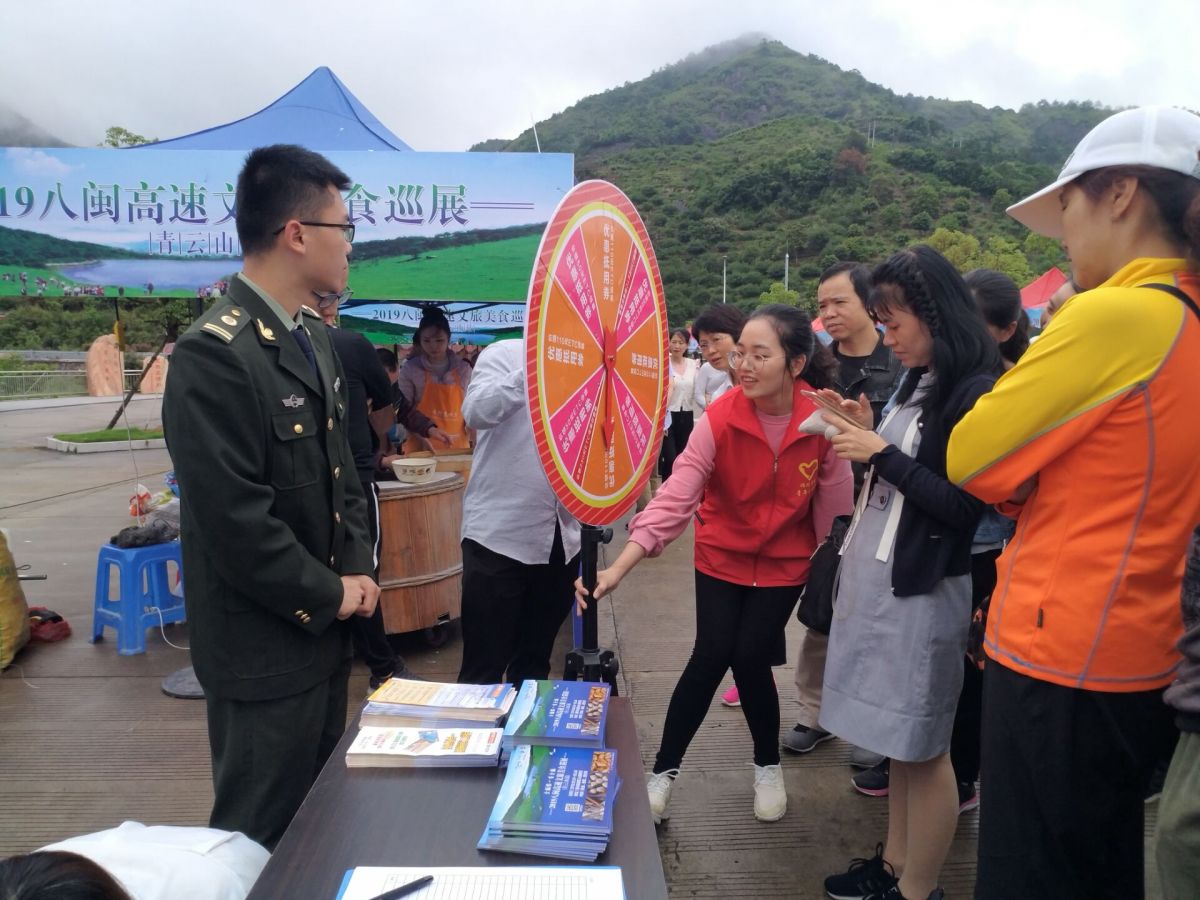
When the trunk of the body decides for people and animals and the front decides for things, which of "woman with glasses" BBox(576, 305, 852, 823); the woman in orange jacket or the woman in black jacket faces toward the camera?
the woman with glasses

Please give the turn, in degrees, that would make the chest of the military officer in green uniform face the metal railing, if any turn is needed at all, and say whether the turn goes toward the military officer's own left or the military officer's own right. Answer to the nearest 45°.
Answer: approximately 135° to the military officer's own left

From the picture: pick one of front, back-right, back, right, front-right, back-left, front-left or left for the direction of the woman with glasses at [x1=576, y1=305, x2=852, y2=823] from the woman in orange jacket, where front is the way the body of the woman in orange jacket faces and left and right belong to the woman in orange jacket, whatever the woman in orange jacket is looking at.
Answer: front-right

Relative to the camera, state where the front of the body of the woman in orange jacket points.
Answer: to the viewer's left

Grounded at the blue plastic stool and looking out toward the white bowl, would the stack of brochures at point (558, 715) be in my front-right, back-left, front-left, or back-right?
front-right

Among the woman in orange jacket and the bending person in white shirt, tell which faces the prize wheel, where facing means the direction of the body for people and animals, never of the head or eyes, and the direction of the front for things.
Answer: the woman in orange jacket

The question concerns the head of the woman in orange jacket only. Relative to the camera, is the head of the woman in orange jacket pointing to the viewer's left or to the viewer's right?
to the viewer's left

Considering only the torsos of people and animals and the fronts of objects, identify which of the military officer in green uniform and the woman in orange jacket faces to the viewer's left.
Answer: the woman in orange jacket

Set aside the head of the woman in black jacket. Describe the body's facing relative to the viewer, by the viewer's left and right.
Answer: facing to the left of the viewer

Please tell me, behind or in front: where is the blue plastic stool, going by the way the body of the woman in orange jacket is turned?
in front

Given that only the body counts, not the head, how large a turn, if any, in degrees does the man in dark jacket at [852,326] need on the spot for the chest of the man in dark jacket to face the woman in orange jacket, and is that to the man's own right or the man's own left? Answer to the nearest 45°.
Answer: approximately 45° to the man's own left
